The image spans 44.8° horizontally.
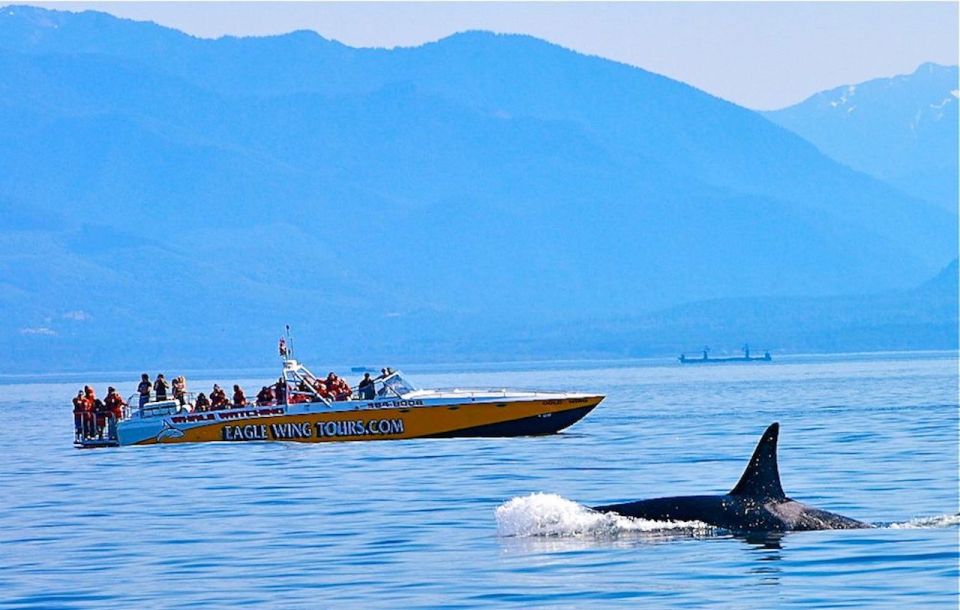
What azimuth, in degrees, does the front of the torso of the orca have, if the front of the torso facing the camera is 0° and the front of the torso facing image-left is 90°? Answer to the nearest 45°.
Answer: approximately 90°

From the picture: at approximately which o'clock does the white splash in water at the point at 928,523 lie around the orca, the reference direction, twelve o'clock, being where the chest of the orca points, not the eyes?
The white splash in water is roughly at 5 o'clock from the orca.
